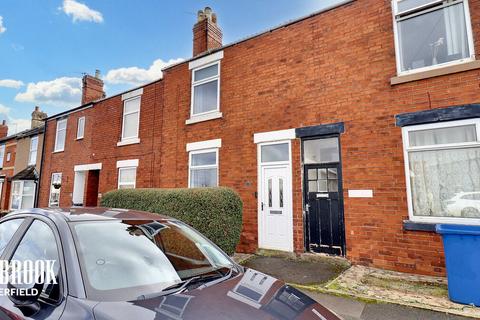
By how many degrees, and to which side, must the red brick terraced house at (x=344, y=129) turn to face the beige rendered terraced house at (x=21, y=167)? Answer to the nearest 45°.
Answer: approximately 90° to its right

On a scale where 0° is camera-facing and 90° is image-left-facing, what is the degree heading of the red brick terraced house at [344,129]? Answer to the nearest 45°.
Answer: approximately 45°
